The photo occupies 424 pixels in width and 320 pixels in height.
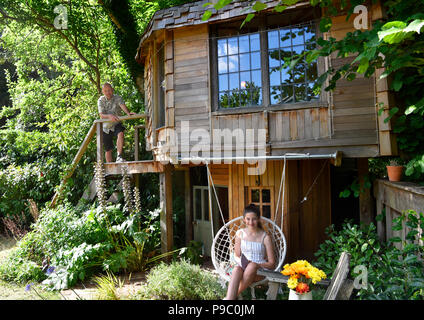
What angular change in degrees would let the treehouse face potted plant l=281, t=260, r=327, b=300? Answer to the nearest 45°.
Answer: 0° — it already faces it

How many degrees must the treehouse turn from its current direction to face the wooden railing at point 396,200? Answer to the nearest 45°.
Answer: approximately 45° to its left

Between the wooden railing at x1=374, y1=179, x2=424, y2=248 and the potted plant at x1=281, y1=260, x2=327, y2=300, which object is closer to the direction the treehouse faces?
the potted plant

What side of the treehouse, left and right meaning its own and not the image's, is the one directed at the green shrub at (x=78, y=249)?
right

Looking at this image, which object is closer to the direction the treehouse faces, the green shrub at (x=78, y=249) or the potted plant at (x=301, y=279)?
the potted plant

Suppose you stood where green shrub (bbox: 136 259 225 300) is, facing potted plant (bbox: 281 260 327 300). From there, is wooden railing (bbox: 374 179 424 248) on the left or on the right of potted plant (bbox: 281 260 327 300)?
left

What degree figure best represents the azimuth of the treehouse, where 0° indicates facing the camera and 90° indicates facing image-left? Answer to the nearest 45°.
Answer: approximately 0°
